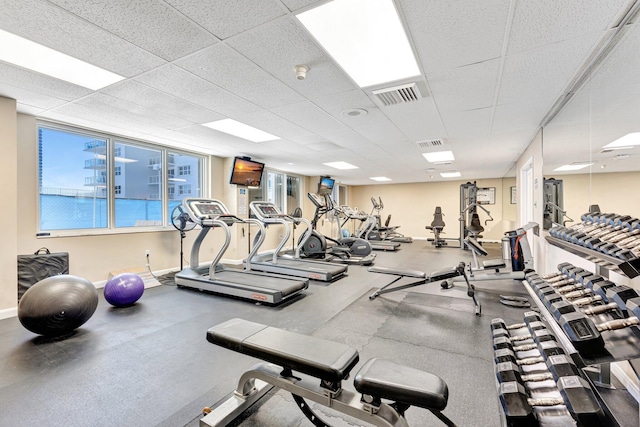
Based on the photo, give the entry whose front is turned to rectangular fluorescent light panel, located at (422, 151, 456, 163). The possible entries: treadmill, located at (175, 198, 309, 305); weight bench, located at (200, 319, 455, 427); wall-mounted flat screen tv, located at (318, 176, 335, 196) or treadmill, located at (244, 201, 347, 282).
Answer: the wall-mounted flat screen tv

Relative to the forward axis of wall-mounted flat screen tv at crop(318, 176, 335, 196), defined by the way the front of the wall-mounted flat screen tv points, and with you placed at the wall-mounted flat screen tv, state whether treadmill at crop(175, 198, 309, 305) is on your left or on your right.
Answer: on your right

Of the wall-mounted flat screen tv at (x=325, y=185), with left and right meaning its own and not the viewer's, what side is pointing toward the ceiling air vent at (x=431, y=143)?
front

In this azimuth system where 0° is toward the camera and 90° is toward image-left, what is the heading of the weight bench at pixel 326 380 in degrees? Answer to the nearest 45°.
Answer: approximately 315°

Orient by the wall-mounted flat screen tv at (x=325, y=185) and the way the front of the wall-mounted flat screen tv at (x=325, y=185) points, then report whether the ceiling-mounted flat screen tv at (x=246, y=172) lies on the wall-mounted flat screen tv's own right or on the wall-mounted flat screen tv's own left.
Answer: on the wall-mounted flat screen tv's own right

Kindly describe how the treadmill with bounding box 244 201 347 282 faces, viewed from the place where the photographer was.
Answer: facing away from the viewer and to the left of the viewer

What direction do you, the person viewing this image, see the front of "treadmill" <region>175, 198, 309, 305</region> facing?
facing away from the viewer and to the left of the viewer

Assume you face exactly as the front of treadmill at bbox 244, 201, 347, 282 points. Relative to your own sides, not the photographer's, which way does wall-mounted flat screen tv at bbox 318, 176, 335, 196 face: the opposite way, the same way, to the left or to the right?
the opposite way

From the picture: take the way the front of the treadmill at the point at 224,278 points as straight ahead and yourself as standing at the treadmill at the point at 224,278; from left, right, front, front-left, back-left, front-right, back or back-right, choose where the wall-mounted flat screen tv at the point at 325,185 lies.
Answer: right

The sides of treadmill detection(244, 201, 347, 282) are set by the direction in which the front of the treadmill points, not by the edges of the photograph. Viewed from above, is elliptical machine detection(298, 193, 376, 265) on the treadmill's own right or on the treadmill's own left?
on the treadmill's own right

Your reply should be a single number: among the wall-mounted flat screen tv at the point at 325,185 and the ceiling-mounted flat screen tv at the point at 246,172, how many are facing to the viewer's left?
0

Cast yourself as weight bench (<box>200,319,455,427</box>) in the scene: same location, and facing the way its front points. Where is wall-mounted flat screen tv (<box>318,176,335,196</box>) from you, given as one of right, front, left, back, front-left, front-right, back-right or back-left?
back-left

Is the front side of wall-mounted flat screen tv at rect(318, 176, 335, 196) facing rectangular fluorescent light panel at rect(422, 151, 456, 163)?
yes

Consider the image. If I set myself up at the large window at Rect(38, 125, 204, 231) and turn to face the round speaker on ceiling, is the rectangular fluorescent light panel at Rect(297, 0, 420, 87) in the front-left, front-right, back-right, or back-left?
front-right

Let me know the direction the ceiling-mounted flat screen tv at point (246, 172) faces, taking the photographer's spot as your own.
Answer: facing the viewer and to the right of the viewer

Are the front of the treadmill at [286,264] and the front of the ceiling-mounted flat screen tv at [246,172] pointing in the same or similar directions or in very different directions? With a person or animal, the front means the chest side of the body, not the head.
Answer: very different directions

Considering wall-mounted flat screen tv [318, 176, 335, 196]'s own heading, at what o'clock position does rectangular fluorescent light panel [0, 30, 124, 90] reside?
The rectangular fluorescent light panel is roughly at 2 o'clock from the wall-mounted flat screen tv.

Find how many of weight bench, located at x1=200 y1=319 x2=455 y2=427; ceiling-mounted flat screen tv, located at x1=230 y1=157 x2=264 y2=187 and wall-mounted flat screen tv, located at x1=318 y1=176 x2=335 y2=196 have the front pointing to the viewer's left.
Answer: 0

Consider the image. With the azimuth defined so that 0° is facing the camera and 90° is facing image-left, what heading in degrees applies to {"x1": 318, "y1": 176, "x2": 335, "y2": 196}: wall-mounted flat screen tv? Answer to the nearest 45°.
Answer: approximately 315°

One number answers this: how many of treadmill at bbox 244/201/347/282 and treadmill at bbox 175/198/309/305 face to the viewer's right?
0
